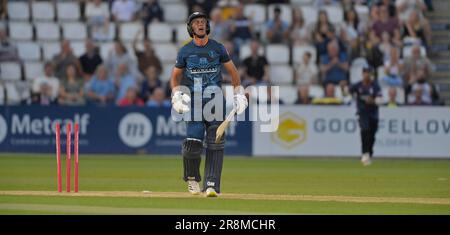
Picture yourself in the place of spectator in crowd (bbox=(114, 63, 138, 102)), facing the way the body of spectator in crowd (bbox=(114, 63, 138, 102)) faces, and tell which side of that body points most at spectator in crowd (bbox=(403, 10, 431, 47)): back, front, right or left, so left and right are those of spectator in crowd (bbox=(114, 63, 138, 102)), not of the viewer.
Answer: left

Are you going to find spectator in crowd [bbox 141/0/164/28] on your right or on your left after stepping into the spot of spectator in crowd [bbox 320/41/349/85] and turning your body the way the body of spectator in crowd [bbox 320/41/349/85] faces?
on your right

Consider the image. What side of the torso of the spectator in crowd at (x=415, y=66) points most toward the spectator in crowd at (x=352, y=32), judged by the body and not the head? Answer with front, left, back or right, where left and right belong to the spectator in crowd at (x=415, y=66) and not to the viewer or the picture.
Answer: right

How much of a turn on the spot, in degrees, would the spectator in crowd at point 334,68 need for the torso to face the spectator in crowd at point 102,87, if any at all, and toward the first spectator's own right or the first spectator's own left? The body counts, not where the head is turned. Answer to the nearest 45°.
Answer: approximately 90° to the first spectator's own right

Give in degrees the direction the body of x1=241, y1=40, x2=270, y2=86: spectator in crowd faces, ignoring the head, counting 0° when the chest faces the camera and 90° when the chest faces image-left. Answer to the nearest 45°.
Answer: approximately 0°

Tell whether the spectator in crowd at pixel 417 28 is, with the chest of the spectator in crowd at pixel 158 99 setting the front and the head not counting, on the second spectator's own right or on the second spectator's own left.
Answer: on the second spectator's own left

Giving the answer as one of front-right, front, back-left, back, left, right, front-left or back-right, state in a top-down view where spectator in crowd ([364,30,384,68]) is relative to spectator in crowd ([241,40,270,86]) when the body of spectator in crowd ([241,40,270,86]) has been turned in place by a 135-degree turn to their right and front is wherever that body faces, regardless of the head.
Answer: back-right
